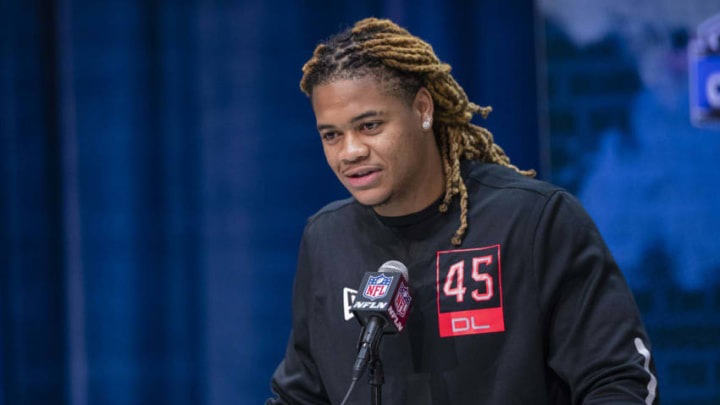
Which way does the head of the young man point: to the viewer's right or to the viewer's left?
to the viewer's left
